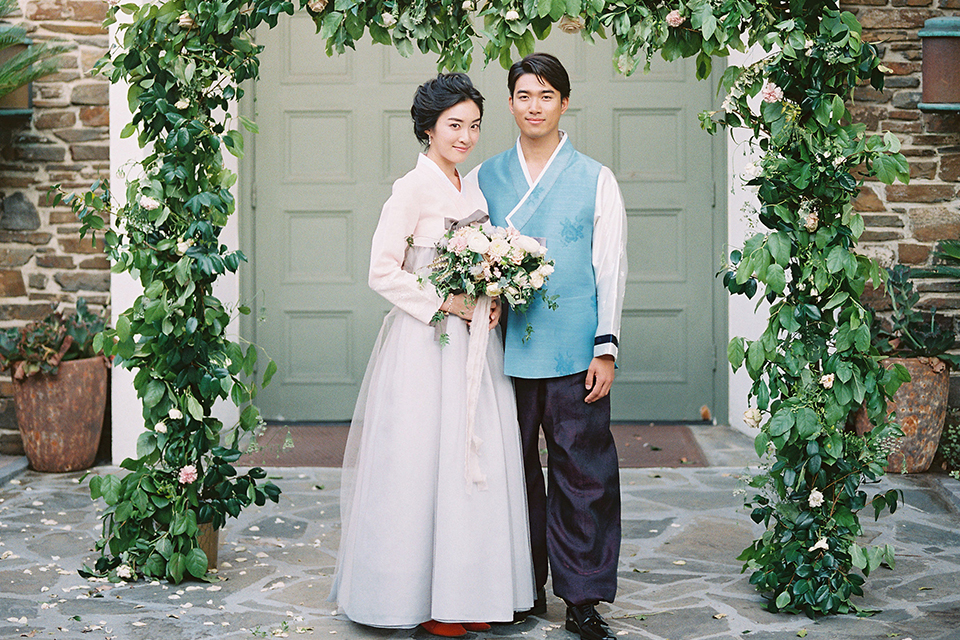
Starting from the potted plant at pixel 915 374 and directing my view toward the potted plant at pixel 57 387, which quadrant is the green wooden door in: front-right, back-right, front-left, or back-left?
front-right

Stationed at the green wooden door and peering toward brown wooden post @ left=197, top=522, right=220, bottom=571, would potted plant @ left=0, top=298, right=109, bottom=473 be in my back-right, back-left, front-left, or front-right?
front-right

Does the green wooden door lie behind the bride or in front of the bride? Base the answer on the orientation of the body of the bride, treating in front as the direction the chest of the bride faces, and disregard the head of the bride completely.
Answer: behind

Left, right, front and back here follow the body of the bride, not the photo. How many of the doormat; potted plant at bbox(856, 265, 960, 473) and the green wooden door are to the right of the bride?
0

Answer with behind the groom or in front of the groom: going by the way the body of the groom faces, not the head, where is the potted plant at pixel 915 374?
behind

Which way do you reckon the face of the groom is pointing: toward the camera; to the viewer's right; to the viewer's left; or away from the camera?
toward the camera

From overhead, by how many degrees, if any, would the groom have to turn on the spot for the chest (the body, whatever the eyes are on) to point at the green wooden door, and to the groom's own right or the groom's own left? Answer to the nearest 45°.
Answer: approximately 180°

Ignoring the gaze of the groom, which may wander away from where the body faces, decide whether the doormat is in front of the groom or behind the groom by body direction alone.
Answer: behind

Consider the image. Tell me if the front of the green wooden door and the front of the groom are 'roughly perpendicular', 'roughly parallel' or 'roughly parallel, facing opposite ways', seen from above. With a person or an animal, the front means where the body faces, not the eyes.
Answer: roughly parallel

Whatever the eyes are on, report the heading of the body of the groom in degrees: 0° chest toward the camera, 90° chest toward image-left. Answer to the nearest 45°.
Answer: approximately 0°

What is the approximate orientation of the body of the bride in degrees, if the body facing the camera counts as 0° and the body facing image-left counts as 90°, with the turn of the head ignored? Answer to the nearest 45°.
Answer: approximately 315°

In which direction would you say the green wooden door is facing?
toward the camera

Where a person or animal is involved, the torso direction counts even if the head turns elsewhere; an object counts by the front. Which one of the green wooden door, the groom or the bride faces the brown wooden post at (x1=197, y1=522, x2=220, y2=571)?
the green wooden door

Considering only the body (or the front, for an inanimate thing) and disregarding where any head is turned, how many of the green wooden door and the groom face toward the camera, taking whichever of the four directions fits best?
2

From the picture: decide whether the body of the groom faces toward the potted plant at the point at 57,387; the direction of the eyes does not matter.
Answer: no

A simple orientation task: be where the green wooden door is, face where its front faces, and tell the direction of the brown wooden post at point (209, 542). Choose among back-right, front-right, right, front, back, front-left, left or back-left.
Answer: front

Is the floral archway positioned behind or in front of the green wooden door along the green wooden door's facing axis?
in front
